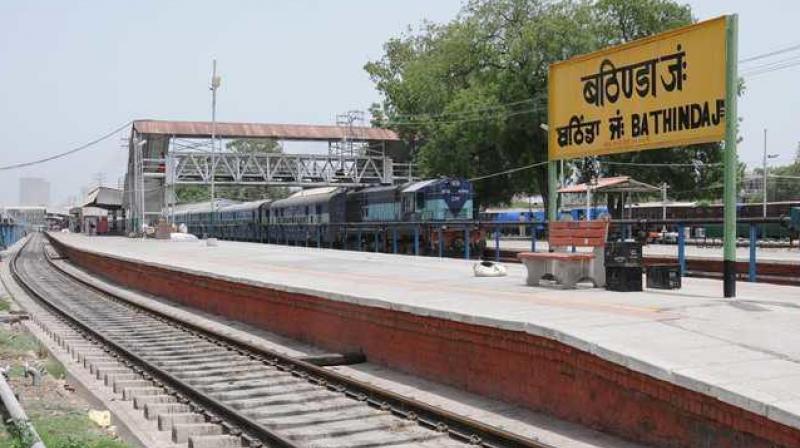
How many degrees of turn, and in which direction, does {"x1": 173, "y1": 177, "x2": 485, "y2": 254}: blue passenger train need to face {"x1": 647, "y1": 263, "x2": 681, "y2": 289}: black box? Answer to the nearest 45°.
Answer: approximately 45° to its right

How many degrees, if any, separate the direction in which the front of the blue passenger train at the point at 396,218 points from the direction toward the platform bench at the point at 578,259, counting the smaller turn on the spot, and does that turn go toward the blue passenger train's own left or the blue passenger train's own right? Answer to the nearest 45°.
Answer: approximately 45° to the blue passenger train's own right

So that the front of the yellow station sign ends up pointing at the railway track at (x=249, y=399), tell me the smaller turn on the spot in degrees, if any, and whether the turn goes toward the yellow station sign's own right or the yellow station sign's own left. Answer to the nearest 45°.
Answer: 0° — it already faces it

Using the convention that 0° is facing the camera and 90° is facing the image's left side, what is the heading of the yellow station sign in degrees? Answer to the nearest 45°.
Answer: approximately 45°

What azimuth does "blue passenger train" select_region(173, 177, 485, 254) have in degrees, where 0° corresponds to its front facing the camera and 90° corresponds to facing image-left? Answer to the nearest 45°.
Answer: approximately 315°

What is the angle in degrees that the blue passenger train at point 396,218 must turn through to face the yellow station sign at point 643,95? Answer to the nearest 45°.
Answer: approximately 45° to its right

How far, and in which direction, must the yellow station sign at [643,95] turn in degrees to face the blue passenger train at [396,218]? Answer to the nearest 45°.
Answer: approximately 90° to its right
